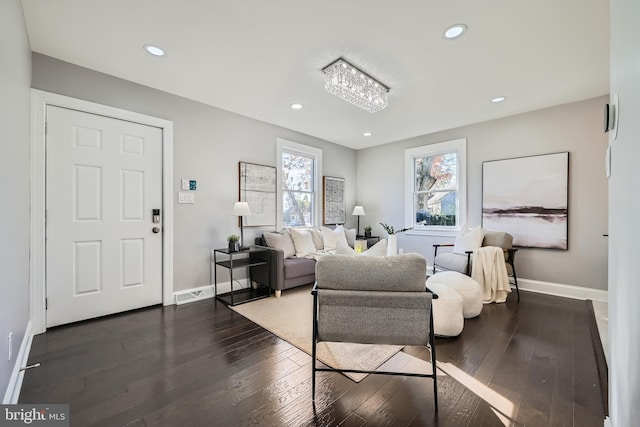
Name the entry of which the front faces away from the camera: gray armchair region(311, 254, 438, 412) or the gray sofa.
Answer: the gray armchair

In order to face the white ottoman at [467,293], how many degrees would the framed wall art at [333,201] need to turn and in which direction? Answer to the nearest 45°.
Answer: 0° — it already faces it

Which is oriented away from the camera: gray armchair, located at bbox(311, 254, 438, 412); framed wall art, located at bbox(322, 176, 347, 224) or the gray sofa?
the gray armchair

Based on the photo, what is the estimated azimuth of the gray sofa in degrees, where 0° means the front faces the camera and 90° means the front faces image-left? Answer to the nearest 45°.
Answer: approximately 315°

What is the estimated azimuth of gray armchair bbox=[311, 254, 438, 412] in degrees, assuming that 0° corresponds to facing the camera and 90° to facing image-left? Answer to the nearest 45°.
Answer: approximately 180°

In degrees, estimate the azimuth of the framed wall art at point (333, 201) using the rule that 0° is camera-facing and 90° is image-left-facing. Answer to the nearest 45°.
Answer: approximately 315°
